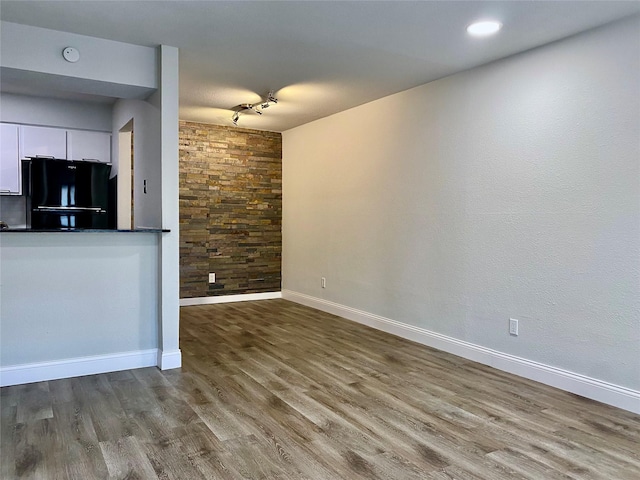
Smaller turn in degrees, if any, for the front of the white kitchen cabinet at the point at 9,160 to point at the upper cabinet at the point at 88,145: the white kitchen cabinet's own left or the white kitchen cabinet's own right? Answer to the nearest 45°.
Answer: approximately 90° to the white kitchen cabinet's own left

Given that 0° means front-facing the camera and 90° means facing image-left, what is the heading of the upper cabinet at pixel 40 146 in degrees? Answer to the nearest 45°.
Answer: approximately 0°

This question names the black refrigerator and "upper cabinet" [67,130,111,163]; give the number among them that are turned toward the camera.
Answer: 2

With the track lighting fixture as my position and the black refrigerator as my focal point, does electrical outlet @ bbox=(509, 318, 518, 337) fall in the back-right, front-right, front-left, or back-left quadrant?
back-left

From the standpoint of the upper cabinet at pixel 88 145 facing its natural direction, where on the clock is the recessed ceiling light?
The recessed ceiling light is roughly at 11 o'clock from the upper cabinet.
